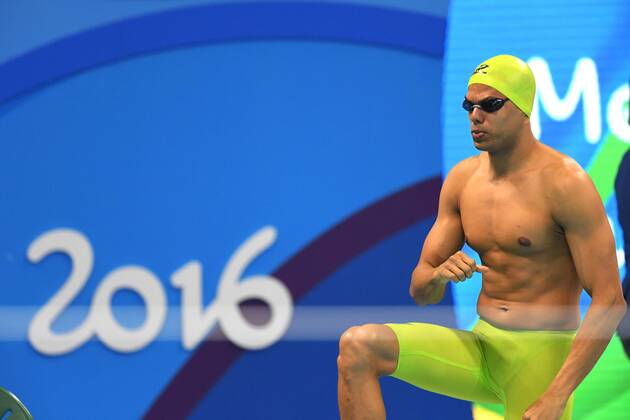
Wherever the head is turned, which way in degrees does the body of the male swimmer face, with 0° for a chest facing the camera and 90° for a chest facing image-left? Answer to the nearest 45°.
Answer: approximately 45°
